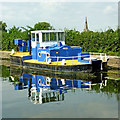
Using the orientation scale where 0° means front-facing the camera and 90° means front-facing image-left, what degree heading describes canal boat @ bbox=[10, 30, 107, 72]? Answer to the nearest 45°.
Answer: approximately 315°
